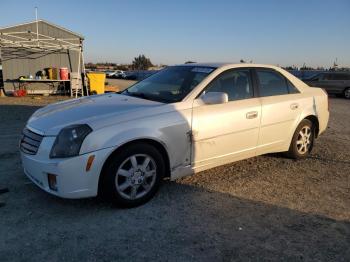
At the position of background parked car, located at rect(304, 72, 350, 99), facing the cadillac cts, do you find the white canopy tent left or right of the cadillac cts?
right

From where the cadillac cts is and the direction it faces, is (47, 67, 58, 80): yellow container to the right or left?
on its right

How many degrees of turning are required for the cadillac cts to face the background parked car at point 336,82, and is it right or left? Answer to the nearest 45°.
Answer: approximately 180°

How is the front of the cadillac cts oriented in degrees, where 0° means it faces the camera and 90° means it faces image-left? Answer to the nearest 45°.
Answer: approximately 45°

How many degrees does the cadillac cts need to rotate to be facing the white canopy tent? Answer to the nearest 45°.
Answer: approximately 90° to its right

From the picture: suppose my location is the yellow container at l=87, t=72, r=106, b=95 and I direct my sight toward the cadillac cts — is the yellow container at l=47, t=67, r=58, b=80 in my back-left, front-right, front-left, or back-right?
back-right

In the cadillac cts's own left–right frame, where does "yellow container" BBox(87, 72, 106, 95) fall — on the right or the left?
on its right
